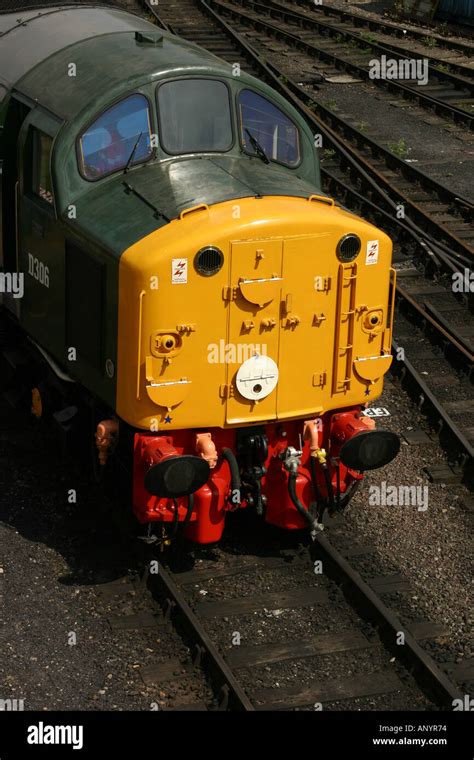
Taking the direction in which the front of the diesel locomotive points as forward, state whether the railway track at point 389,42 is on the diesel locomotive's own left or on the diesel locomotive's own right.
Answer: on the diesel locomotive's own left

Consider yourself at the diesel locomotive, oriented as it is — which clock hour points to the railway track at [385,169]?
The railway track is roughly at 8 o'clock from the diesel locomotive.

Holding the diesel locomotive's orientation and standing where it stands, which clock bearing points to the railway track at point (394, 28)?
The railway track is roughly at 8 o'clock from the diesel locomotive.

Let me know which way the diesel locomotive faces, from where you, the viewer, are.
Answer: facing the viewer and to the right of the viewer

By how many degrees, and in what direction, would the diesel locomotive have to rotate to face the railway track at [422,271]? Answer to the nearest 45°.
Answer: approximately 90° to its left

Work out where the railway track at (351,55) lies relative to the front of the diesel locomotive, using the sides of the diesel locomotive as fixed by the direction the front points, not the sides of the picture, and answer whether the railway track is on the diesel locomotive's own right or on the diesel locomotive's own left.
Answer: on the diesel locomotive's own left
